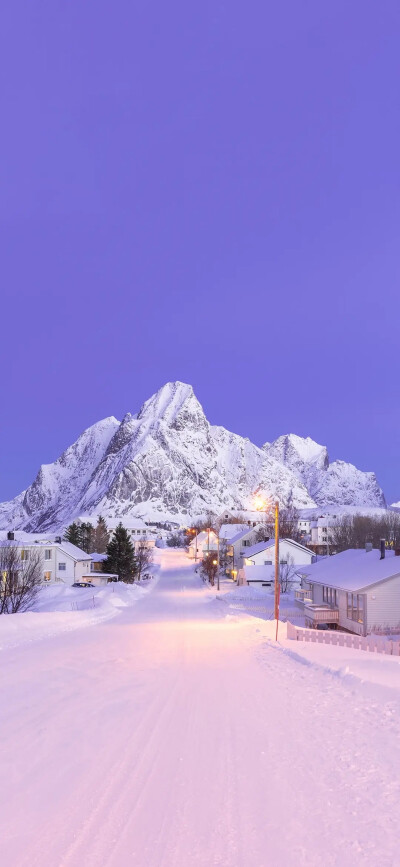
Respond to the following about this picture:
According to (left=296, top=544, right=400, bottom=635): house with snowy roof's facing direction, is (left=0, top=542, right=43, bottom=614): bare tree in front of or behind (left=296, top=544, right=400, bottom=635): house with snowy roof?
in front

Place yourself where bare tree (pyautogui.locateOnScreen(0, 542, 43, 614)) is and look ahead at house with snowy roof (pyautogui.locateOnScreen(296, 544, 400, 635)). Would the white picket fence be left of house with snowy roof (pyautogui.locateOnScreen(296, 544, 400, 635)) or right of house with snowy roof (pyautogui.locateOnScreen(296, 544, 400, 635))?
right

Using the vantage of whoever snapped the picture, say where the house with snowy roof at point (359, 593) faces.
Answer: facing the viewer and to the left of the viewer

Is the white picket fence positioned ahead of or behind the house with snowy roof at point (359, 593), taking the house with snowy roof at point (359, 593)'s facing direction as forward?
ahead
